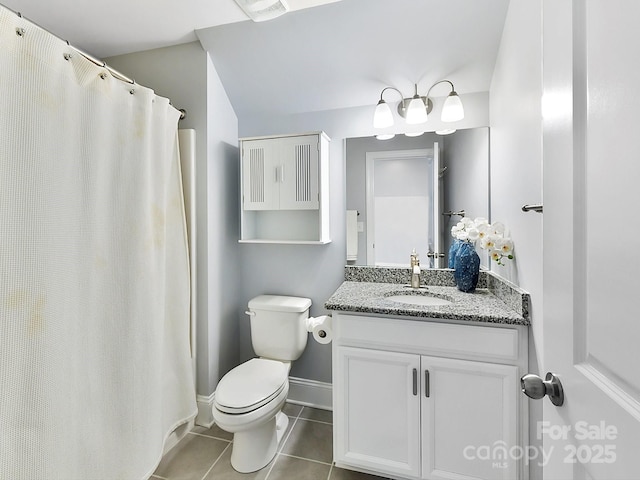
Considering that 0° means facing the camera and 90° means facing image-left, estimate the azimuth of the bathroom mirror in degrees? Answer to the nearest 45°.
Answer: approximately 0°

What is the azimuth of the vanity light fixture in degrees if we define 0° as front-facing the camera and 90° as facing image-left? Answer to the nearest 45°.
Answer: approximately 0°

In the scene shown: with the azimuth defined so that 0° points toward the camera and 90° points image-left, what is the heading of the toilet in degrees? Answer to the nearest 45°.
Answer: approximately 45°

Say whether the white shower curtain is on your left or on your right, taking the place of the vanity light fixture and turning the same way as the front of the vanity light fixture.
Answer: on your right

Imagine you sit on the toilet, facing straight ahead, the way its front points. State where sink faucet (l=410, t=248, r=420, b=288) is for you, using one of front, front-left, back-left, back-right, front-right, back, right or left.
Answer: back-left
